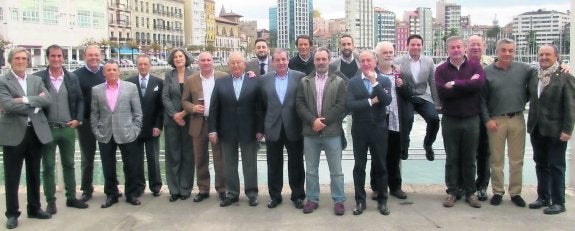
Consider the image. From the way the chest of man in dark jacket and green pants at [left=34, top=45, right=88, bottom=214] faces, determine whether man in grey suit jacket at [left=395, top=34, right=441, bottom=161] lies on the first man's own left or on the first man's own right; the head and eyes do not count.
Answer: on the first man's own left

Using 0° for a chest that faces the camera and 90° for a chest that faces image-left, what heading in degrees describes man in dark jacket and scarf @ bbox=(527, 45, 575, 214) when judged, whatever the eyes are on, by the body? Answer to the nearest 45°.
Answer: approximately 45°

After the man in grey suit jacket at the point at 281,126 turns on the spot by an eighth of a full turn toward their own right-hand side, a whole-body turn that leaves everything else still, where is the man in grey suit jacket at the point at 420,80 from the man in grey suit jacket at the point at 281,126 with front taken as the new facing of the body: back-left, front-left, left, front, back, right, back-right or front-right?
back-left

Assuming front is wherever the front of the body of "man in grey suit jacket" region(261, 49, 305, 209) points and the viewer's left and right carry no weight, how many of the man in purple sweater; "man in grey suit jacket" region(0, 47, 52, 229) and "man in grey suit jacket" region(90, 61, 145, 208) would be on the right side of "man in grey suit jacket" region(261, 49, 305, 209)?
2

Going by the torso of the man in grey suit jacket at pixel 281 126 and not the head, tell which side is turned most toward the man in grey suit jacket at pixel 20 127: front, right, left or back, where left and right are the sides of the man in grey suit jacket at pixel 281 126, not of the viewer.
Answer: right

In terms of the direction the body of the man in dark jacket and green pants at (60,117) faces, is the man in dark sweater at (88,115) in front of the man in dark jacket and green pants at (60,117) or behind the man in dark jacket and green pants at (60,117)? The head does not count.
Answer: behind

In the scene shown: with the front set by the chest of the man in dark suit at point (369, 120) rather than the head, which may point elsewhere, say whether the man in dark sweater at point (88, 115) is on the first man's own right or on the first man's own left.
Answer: on the first man's own right

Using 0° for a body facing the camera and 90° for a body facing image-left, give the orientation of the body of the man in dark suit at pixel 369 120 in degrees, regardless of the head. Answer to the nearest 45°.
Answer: approximately 0°

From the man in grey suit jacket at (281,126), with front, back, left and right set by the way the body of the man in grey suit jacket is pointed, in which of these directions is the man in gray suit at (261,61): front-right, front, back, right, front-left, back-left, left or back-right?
back

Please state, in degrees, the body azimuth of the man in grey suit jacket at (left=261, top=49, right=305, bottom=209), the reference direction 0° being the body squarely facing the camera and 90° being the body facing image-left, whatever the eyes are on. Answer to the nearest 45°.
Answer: approximately 0°

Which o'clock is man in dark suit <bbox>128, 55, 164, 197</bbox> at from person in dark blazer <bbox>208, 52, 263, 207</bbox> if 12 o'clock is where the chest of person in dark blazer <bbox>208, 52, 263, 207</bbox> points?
man in dark suit <bbox>128, 55, 164, 197</bbox> is roughly at 4 o'clock from person in dark blazer <bbox>208, 52, 263, 207</bbox>.
